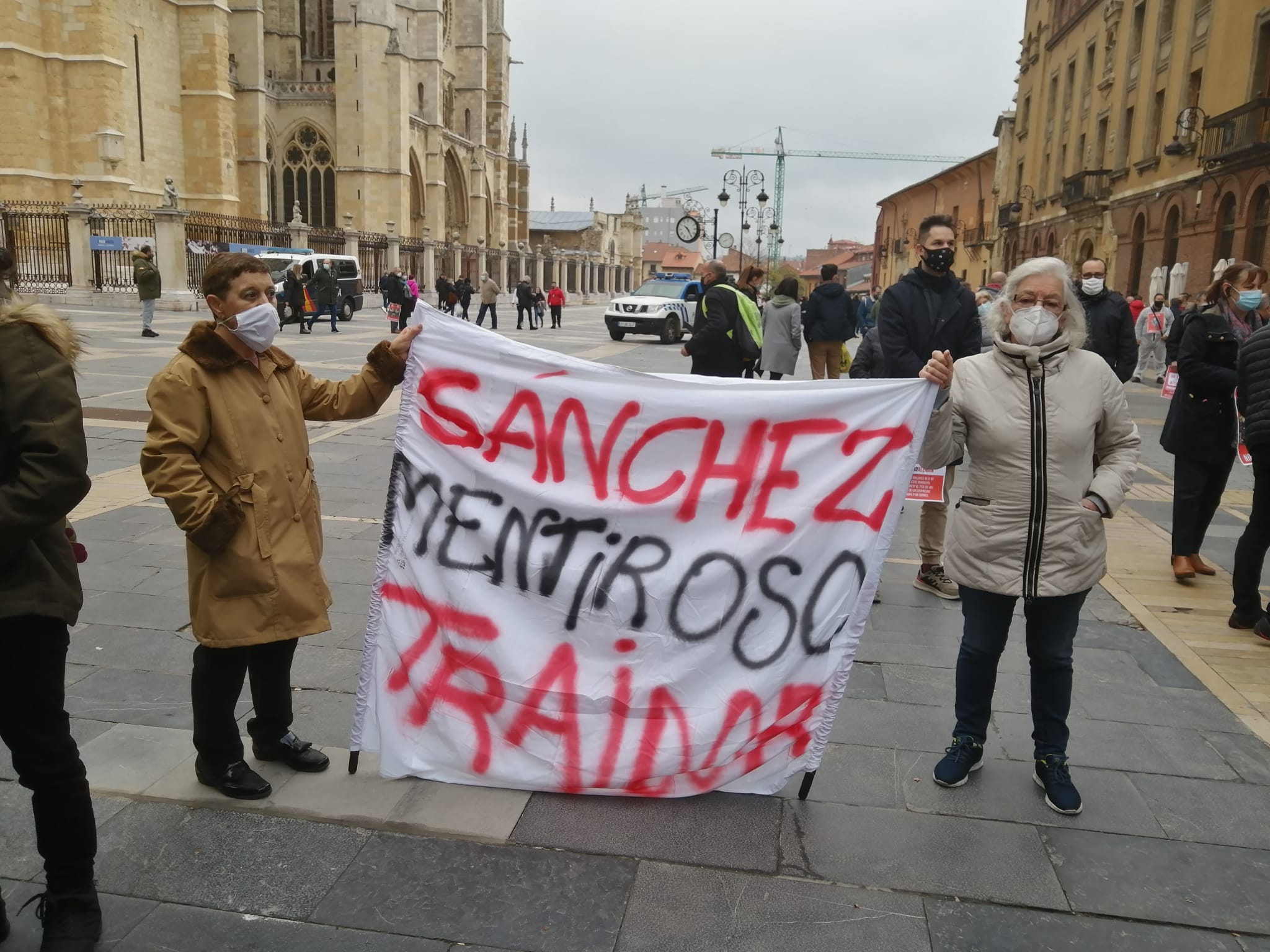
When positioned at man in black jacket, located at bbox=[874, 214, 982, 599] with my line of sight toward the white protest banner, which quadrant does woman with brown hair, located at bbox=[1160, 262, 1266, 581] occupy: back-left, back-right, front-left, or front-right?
back-left

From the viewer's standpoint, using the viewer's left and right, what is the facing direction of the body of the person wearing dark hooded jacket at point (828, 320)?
facing away from the viewer

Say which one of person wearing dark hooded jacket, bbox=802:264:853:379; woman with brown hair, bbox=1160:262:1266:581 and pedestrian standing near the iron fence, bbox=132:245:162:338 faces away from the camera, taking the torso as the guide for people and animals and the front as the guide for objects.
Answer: the person wearing dark hooded jacket

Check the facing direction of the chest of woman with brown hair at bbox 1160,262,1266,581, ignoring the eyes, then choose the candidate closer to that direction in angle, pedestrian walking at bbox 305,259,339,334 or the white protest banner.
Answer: the white protest banner

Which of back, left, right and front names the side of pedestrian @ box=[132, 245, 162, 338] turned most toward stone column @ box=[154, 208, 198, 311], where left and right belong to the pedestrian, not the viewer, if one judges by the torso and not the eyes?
left

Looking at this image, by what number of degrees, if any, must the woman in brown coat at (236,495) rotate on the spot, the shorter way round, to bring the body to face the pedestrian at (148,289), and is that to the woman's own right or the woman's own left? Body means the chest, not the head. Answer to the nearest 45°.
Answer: approximately 135° to the woman's own left

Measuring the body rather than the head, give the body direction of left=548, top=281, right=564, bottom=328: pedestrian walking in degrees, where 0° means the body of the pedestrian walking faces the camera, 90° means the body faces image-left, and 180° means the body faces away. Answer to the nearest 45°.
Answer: approximately 0°

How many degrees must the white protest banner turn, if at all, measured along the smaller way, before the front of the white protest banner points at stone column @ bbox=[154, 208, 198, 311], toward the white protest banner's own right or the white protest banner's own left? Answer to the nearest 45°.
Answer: approximately 135° to the white protest banner's own right
